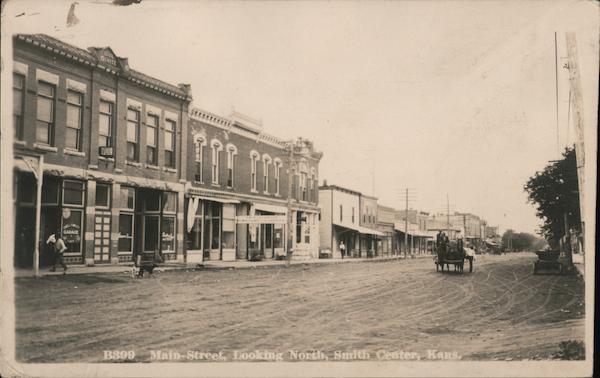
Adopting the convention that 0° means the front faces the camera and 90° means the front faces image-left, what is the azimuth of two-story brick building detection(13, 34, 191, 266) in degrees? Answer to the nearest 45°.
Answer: approximately 315°

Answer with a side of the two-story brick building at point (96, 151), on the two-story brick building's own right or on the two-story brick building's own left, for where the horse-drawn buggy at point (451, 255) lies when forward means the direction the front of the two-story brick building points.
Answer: on the two-story brick building's own left
